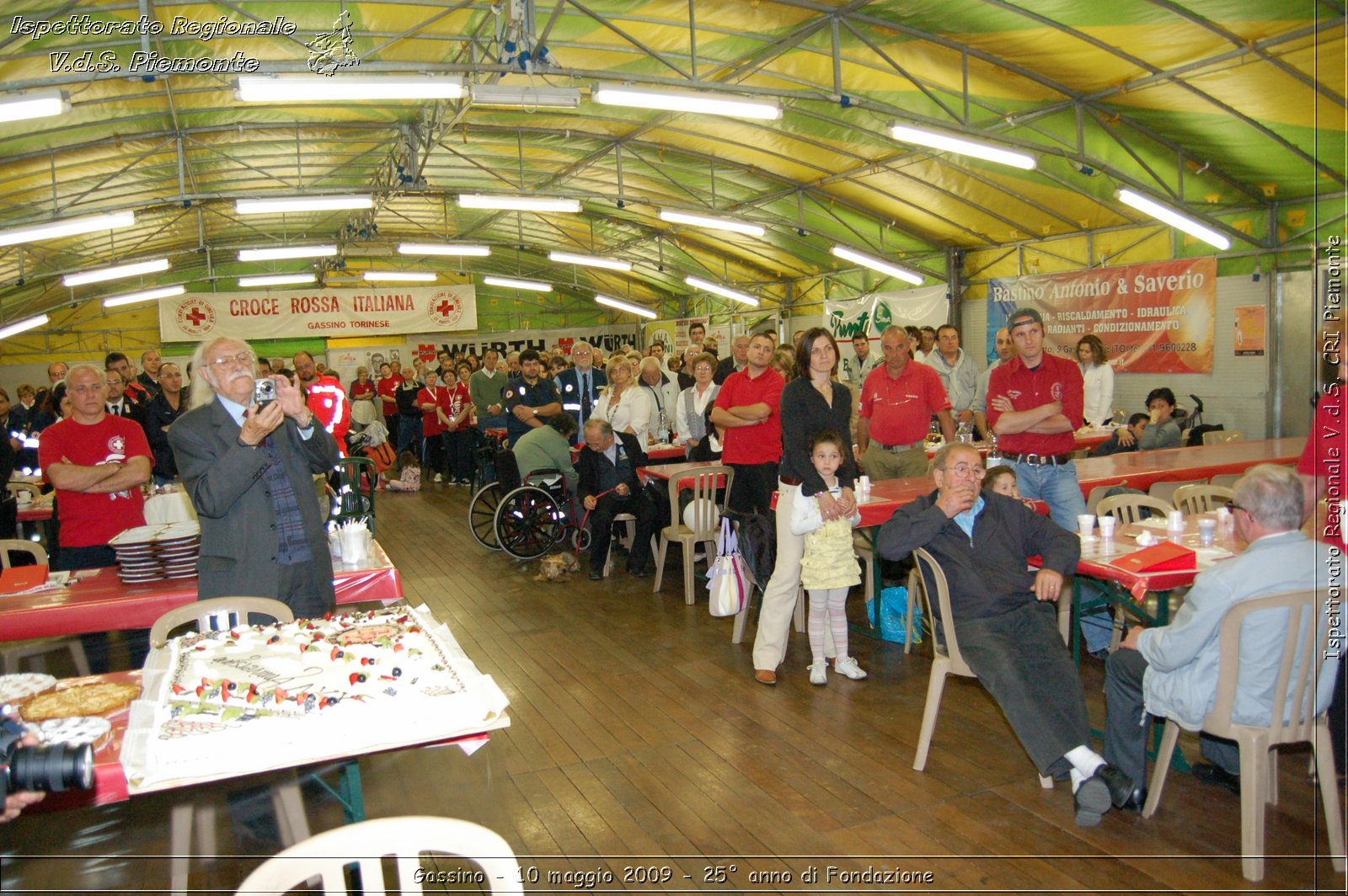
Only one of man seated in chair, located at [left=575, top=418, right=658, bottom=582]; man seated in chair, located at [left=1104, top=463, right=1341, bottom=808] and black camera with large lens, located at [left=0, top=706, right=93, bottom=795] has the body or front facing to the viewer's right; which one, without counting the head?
the black camera with large lens

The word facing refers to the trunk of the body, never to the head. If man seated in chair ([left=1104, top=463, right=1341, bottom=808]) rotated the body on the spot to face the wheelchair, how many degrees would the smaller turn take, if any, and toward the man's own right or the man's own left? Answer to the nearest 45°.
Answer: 0° — they already face it

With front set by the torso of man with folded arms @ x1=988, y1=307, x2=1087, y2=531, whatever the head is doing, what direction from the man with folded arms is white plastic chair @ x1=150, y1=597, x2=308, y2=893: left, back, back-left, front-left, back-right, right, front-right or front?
front-right

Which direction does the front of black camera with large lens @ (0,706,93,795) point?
to the viewer's right

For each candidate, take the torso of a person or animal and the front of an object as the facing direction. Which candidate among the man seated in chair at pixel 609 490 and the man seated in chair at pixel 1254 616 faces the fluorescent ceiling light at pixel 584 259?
the man seated in chair at pixel 1254 616

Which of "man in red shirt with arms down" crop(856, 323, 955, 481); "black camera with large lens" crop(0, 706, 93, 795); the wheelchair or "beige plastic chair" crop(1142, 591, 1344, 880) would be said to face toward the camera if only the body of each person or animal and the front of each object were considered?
the man in red shirt with arms down

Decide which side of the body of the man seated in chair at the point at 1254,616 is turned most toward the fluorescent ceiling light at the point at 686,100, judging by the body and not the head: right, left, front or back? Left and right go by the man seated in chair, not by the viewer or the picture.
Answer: front

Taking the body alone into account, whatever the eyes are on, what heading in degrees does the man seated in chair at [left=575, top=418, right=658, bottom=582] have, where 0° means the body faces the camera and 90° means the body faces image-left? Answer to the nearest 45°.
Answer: approximately 0°

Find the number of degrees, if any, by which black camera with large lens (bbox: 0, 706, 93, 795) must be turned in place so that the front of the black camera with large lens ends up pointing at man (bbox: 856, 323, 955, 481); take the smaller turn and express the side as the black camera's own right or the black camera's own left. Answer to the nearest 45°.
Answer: approximately 45° to the black camera's own left
